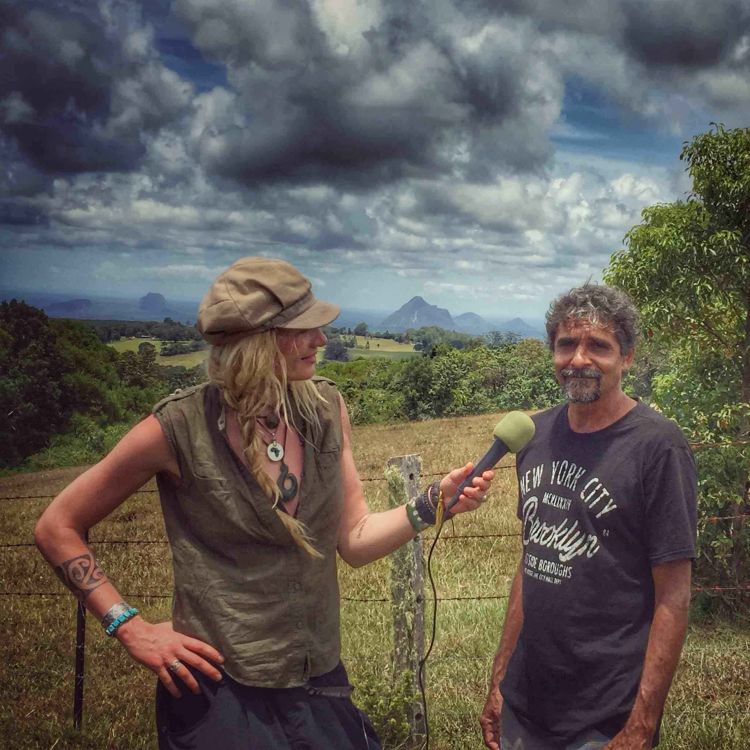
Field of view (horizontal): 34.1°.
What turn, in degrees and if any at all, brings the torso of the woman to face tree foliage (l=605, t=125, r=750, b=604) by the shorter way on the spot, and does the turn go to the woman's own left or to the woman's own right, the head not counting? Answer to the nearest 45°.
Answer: approximately 90° to the woman's own left

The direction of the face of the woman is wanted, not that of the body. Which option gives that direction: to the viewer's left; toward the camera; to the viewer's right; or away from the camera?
to the viewer's right

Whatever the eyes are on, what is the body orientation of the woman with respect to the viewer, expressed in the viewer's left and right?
facing the viewer and to the right of the viewer

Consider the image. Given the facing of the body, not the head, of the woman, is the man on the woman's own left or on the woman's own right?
on the woman's own left

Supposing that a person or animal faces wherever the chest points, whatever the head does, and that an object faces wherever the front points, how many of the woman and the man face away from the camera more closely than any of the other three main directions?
0

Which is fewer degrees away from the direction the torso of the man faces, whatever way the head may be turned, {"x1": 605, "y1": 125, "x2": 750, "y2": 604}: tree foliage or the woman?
the woman

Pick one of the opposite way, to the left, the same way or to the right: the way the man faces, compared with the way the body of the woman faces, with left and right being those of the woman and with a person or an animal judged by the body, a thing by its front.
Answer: to the right

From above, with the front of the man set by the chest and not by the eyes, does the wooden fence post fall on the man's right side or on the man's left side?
on the man's right side

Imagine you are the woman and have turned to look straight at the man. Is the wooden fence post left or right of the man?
left
